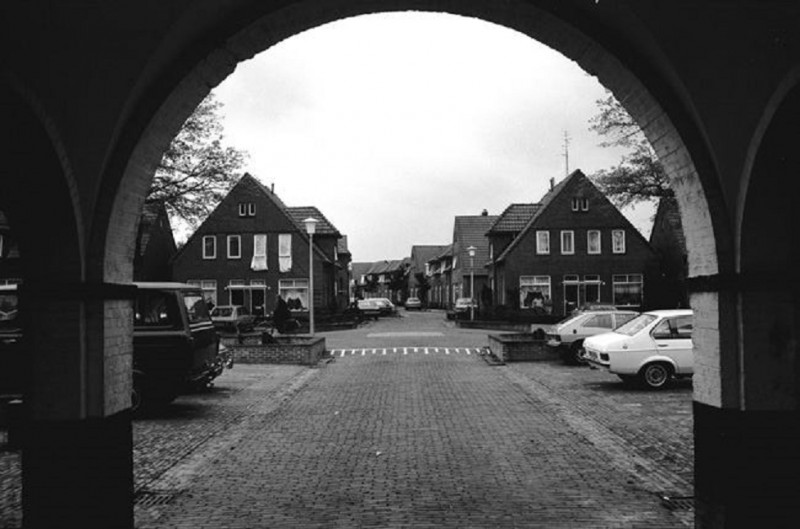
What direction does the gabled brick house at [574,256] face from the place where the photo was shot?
facing the viewer

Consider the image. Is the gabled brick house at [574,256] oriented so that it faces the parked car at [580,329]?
yes

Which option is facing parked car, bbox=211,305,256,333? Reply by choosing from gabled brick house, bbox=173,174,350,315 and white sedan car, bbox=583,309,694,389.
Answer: the gabled brick house

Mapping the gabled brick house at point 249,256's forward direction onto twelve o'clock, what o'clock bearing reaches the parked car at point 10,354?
The parked car is roughly at 12 o'clock from the gabled brick house.

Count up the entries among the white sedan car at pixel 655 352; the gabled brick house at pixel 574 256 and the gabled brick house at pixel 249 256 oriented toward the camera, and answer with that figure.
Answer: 2

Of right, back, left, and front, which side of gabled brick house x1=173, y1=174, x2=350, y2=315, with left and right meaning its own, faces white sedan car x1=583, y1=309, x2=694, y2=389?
front

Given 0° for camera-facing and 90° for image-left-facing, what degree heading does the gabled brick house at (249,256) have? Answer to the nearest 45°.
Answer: approximately 0°

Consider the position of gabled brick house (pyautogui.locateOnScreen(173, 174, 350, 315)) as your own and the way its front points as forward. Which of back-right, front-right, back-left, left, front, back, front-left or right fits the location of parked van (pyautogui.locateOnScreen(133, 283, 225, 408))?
front

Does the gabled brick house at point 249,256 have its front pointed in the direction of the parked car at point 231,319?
yes
